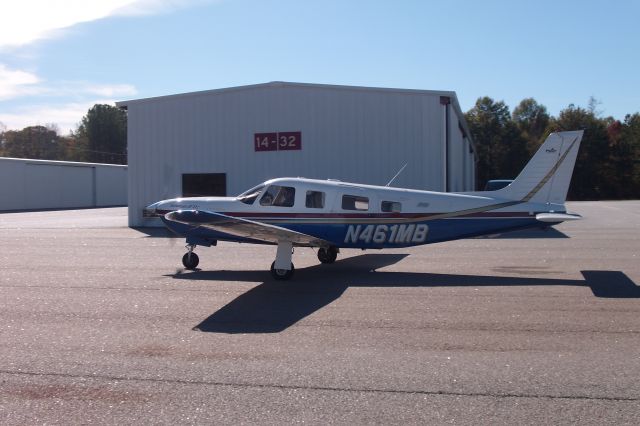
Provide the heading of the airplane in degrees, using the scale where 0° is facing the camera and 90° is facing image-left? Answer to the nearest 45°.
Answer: approximately 90°

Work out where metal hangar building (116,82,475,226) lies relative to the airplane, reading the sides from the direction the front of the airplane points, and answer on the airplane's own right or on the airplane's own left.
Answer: on the airplane's own right
